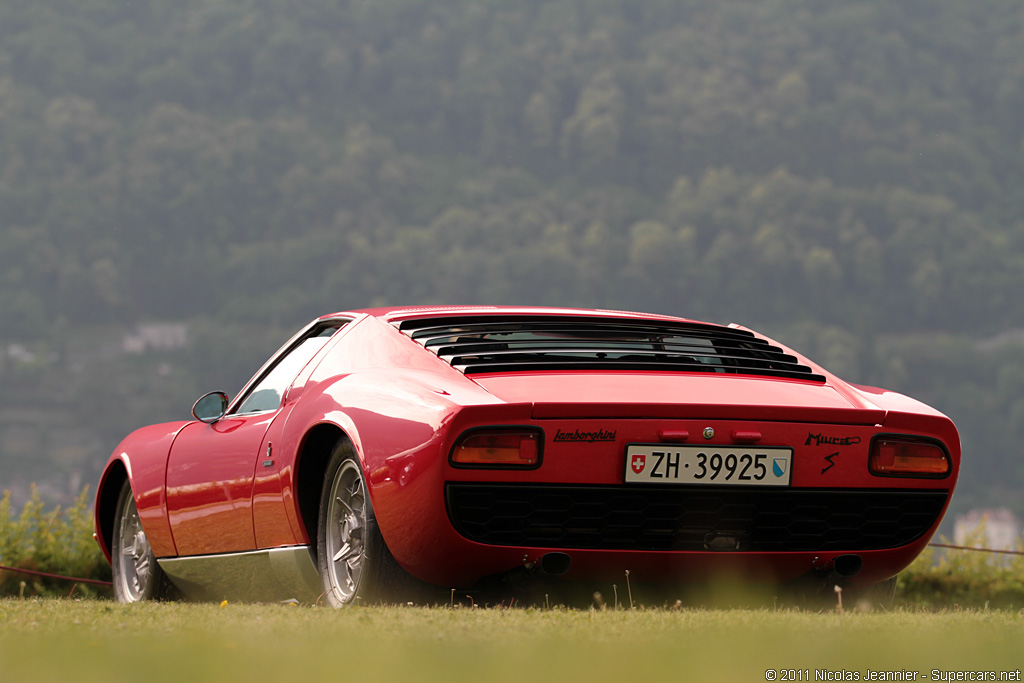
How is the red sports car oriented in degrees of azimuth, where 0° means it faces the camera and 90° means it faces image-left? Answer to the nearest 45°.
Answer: approximately 135°
